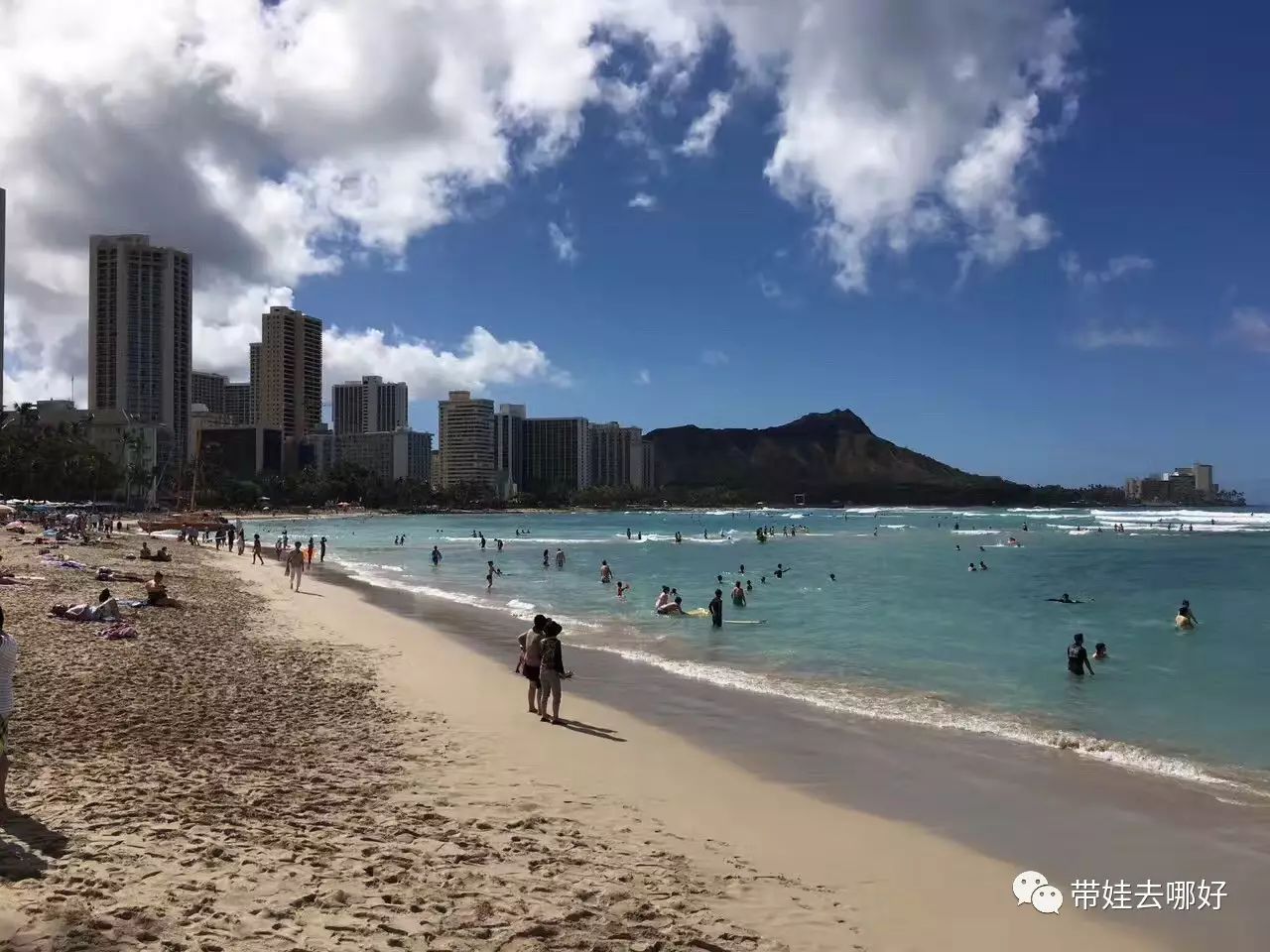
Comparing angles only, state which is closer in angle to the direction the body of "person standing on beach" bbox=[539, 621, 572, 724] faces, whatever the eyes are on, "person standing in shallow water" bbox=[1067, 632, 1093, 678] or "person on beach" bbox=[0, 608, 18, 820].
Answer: the person standing in shallow water

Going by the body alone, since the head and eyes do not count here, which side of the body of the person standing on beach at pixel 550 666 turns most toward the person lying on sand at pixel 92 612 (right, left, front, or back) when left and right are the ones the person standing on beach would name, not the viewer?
left

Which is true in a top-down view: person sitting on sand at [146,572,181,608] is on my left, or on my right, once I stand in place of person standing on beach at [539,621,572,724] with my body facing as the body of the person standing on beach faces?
on my left

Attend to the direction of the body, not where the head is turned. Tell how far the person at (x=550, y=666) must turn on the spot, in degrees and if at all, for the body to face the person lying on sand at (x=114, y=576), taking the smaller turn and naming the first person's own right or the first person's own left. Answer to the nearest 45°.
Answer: approximately 90° to the first person's own left

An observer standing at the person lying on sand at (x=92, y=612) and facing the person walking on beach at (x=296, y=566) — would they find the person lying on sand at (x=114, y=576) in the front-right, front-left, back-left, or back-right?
front-left

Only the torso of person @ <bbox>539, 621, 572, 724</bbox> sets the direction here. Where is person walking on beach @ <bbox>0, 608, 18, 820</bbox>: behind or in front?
behind

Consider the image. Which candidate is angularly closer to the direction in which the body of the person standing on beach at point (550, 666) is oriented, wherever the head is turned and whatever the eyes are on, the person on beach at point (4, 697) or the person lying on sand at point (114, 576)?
the person lying on sand

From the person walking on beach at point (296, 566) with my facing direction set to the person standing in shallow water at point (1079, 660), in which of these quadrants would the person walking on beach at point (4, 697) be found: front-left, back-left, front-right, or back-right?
front-right

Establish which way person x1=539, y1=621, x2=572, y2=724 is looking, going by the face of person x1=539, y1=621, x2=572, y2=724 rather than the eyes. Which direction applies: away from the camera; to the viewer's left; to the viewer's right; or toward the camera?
away from the camera

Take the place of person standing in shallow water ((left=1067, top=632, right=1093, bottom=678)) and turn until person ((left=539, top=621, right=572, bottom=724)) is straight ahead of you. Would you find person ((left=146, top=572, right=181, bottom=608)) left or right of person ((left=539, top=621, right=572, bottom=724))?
right
